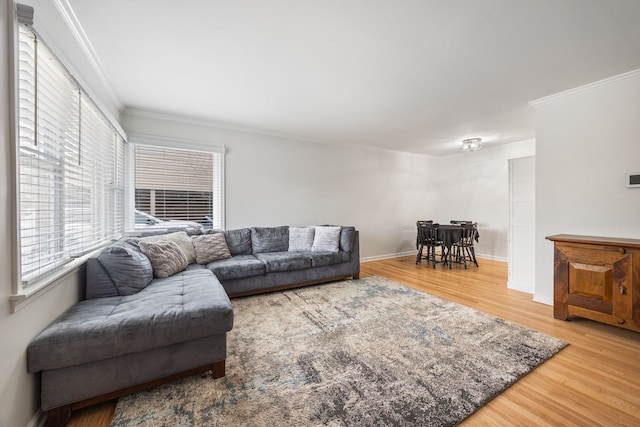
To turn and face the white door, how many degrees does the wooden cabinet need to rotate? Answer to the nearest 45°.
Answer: approximately 90° to its right

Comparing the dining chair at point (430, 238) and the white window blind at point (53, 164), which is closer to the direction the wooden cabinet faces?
the white window blind

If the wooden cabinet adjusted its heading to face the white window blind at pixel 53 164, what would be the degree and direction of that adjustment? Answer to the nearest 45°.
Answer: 0° — it already faces it

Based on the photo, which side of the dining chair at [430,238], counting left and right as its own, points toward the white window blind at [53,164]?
back

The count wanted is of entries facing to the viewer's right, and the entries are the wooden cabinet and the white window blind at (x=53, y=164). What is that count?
1

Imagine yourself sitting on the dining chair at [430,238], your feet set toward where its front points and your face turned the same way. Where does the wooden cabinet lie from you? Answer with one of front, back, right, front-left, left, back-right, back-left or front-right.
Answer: right

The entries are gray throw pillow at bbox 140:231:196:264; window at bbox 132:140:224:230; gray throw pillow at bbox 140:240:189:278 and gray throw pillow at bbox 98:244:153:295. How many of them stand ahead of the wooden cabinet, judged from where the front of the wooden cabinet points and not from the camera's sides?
4

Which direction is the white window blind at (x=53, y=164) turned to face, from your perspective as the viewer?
facing to the right of the viewer

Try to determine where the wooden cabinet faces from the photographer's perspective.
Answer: facing the viewer and to the left of the viewer

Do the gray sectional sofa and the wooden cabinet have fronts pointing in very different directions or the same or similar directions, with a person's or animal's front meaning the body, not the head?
very different directions

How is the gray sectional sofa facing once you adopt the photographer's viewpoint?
facing the viewer and to the right of the viewer

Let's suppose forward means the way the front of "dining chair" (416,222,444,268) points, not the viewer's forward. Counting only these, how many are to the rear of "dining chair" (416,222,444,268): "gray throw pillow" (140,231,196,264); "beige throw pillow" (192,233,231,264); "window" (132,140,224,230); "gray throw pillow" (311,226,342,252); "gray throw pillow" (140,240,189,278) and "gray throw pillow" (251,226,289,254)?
6

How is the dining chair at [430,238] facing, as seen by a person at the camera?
facing away from the viewer and to the right of the viewer

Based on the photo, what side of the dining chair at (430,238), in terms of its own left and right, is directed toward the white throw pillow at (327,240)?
back
